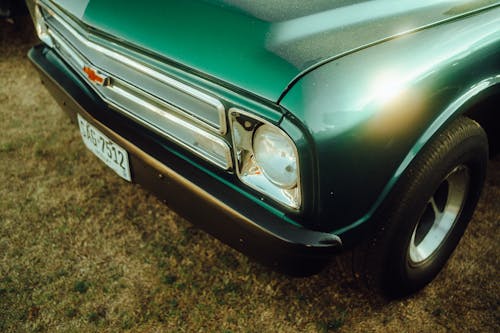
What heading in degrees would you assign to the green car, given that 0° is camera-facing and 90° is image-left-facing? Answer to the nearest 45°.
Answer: approximately 45°
